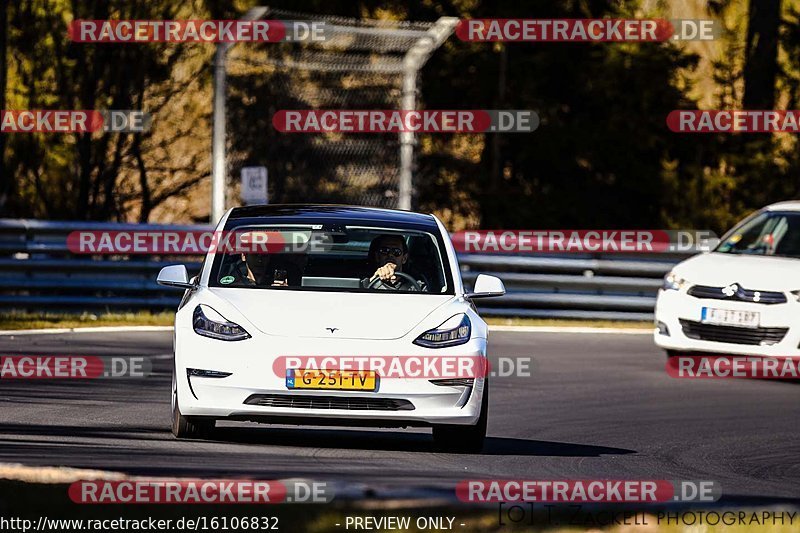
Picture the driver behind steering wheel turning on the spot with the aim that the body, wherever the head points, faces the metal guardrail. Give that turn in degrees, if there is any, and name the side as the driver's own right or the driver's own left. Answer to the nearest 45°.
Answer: approximately 180°

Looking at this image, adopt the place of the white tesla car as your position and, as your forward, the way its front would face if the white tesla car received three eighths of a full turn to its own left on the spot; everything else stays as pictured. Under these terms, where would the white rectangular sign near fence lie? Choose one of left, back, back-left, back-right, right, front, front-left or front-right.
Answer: front-left

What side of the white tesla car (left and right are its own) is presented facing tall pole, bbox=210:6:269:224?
back

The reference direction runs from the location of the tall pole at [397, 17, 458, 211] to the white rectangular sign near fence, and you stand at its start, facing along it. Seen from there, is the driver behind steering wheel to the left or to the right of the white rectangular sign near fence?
left

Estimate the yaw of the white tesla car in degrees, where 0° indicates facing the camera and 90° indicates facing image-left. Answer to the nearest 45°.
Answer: approximately 0°

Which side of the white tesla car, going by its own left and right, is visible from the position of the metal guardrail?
back

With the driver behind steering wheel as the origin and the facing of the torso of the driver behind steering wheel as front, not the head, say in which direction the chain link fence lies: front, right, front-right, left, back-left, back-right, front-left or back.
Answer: back
